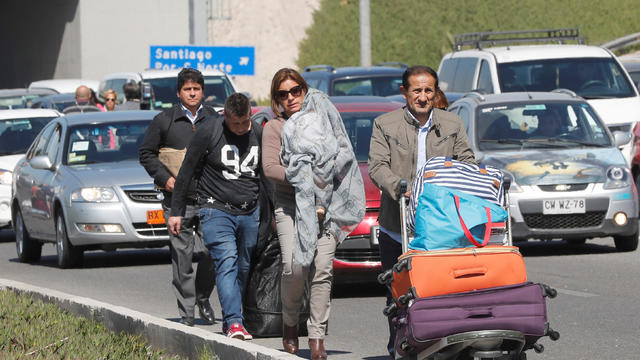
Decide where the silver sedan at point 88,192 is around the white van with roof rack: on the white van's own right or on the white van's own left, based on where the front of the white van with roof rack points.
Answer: on the white van's own right

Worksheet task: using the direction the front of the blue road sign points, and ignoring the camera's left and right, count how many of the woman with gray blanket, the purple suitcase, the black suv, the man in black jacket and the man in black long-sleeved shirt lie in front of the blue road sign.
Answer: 5

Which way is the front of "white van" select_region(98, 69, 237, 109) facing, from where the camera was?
facing the viewer and to the right of the viewer

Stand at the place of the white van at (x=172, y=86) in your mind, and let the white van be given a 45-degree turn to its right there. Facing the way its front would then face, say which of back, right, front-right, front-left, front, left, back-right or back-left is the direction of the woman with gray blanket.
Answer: front

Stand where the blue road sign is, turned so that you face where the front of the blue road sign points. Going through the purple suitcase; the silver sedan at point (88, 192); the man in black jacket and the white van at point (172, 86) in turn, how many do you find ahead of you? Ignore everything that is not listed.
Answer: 4

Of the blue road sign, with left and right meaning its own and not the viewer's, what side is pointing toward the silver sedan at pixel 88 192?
front

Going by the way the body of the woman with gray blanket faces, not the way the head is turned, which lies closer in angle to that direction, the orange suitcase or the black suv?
the orange suitcase

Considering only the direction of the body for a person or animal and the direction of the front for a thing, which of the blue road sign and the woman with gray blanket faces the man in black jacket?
the blue road sign

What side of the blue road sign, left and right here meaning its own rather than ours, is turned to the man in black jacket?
front

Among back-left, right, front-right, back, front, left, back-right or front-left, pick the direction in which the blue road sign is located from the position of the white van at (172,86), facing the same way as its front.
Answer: back-left

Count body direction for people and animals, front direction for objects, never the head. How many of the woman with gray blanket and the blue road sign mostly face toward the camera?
2

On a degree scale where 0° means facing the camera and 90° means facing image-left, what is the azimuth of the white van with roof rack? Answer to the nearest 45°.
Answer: approximately 315°

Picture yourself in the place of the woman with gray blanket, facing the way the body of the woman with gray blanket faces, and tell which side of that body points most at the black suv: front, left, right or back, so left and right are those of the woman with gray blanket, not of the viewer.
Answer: back

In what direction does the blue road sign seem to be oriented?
toward the camera
